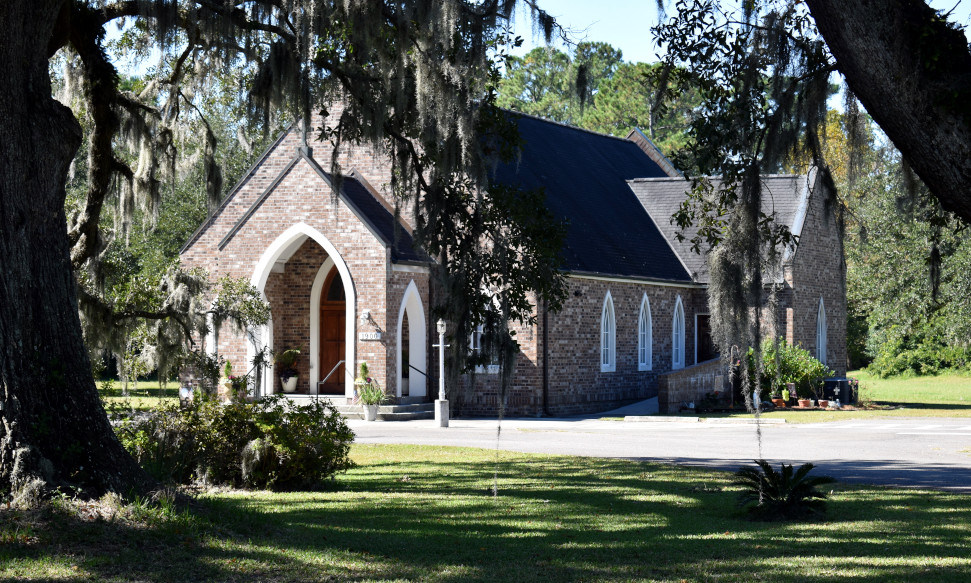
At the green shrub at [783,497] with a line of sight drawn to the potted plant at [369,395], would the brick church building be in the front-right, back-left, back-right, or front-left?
front-right

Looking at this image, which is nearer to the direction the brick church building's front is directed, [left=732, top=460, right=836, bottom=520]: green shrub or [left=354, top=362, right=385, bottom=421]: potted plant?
the potted plant

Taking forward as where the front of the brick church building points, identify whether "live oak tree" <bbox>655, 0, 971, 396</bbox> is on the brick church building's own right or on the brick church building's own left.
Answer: on the brick church building's own left

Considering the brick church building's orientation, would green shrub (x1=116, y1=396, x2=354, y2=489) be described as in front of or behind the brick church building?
in front

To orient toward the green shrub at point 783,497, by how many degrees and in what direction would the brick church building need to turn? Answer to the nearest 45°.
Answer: approximately 45° to its left

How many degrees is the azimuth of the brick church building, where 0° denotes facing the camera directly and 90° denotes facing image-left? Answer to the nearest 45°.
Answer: approximately 45°

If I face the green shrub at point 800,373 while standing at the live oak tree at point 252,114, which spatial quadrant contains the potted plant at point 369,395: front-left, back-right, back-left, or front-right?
front-left

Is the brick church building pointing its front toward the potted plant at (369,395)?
yes

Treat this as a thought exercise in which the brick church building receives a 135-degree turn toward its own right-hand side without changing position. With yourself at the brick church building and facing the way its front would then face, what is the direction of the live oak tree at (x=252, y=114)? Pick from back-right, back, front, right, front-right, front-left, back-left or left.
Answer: back
